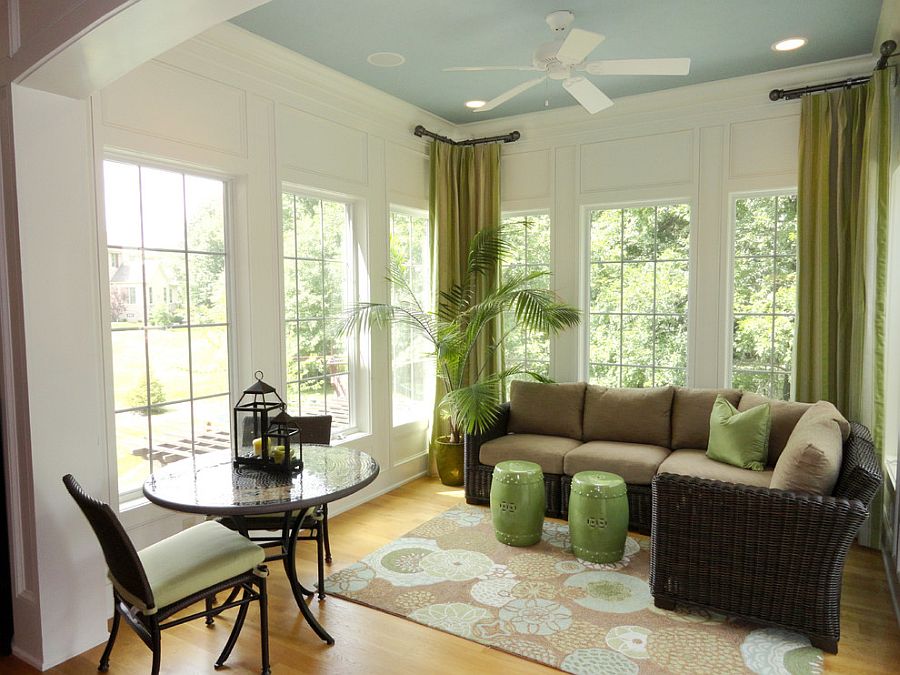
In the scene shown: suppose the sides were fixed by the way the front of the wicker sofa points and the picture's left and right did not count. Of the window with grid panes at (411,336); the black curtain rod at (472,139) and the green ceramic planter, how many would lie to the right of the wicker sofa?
3

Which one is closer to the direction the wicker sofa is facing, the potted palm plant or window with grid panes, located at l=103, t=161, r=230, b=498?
the window with grid panes

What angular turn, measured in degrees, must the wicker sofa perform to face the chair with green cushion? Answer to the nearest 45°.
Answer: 0° — it already faces it

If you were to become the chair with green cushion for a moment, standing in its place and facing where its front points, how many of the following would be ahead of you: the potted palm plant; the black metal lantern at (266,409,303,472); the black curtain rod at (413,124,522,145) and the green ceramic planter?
4

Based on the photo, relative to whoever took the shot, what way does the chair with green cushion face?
facing away from the viewer and to the right of the viewer

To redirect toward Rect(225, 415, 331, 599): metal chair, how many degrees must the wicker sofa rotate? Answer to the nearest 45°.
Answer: approximately 45° to its right

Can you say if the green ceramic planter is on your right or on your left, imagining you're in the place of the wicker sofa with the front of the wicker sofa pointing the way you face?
on your right
